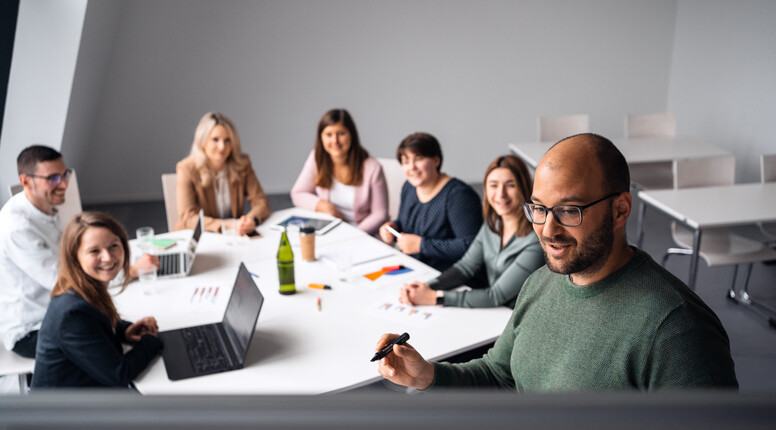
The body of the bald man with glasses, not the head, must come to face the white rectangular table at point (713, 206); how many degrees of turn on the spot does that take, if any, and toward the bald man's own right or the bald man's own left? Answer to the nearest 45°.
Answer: approximately 135° to the bald man's own right

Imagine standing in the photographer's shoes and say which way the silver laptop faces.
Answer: facing to the left of the viewer

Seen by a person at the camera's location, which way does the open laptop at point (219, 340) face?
facing to the left of the viewer

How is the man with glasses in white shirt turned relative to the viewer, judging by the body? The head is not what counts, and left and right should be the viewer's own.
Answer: facing to the right of the viewer

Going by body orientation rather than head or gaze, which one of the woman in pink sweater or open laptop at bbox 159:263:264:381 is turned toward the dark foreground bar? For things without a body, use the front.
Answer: the woman in pink sweater
